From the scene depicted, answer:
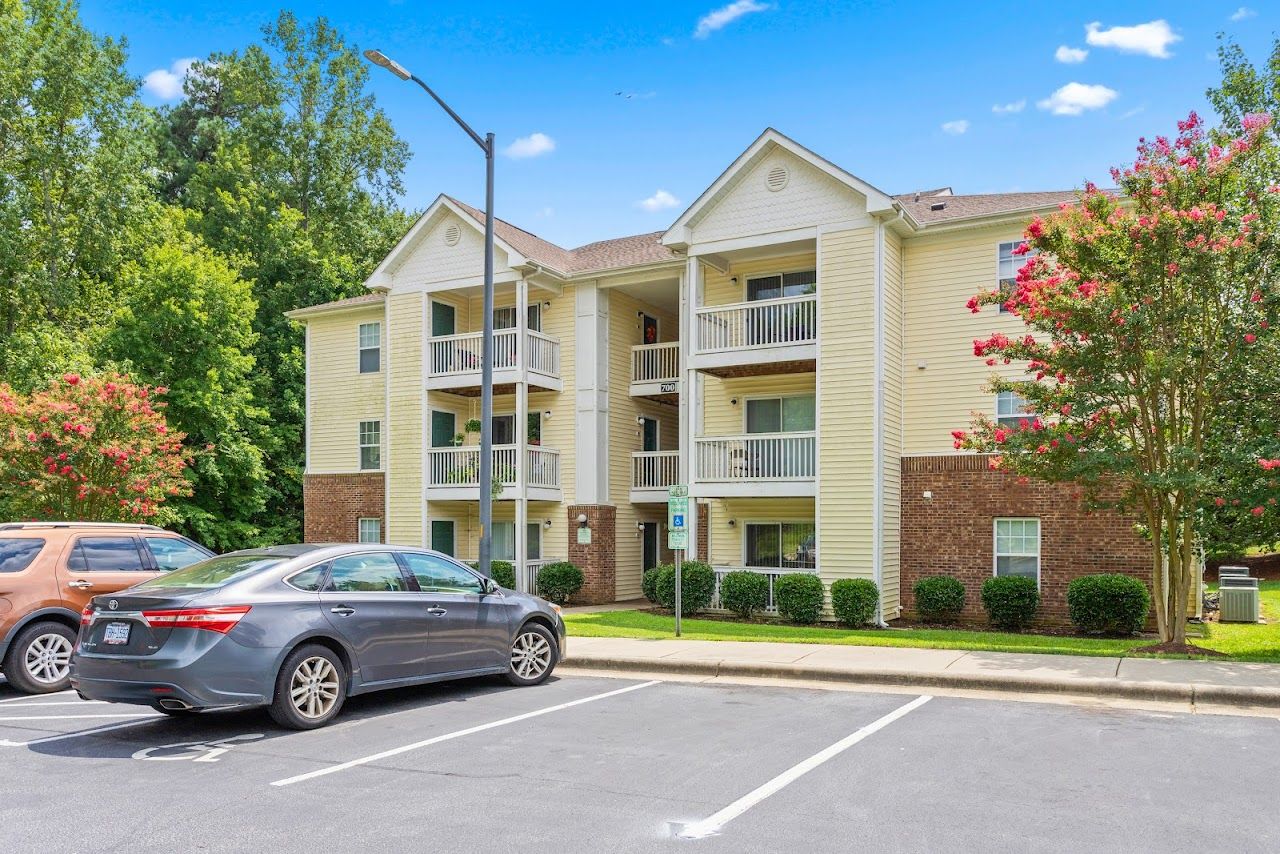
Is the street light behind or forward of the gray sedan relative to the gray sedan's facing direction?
forward

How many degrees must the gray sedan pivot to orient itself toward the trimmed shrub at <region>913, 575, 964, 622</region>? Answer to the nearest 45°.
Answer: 0° — it already faces it

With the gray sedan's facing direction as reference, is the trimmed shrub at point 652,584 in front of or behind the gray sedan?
in front

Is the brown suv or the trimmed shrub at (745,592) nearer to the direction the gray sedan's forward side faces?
the trimmed shrub

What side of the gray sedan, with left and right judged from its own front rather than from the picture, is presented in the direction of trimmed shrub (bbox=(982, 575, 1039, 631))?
front

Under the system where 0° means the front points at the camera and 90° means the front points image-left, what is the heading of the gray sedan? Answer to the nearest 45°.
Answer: approximately 225°

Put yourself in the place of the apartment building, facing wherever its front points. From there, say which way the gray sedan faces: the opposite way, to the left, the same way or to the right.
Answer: the opposite way
